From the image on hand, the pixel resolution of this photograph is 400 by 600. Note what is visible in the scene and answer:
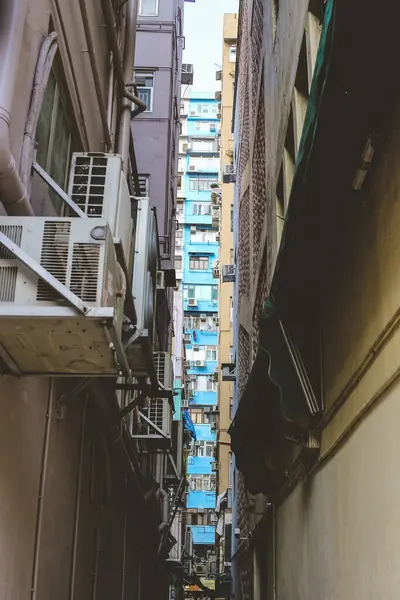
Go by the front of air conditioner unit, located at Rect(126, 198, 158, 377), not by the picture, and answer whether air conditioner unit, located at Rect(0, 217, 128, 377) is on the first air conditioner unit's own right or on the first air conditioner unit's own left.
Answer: on the first air conditioner unit's own right

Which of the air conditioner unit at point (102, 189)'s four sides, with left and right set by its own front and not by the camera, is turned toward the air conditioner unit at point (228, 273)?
left

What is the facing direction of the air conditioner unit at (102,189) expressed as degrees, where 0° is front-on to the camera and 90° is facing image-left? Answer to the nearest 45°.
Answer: approximately 270°

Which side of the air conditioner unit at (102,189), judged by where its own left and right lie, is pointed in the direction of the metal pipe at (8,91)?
right

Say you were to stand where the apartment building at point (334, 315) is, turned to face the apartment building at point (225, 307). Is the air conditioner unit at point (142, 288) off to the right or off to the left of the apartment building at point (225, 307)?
left

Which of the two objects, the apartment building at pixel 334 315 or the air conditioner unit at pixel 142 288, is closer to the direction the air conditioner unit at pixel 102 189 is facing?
the apartment building
